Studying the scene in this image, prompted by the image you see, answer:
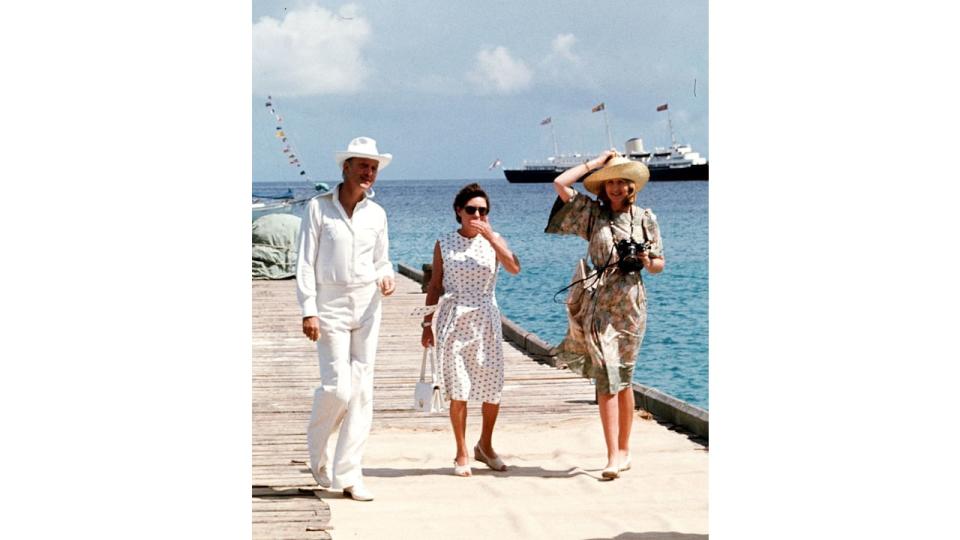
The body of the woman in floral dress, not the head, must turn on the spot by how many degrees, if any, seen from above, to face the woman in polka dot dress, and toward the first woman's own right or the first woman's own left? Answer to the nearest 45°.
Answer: approximately 90° to the first woman's own right

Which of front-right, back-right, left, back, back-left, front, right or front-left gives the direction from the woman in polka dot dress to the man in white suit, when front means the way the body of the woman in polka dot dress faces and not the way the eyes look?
front-right

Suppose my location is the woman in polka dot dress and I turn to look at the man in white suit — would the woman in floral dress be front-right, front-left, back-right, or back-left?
back-left

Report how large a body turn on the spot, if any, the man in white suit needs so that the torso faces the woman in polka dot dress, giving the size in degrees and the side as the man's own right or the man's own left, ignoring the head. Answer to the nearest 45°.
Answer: approximately 90° to the man's own left

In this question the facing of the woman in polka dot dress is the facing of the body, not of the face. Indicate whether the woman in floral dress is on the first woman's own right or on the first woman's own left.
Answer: on the first woman's own left

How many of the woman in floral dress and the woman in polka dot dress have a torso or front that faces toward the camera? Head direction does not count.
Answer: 2

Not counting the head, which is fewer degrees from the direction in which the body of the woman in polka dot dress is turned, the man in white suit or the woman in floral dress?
the man in white suit
